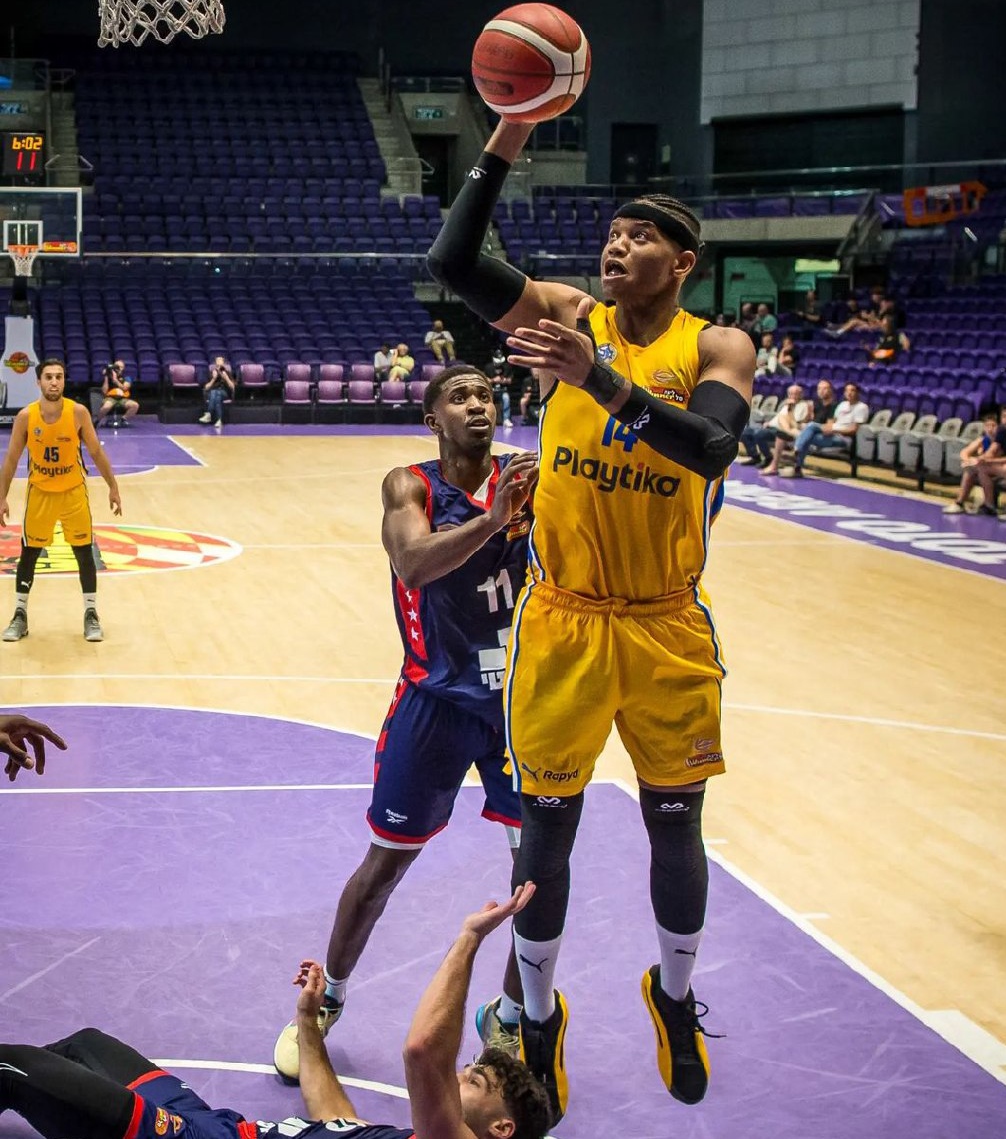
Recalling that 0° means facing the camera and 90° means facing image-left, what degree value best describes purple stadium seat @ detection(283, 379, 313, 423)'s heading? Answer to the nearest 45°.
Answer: approximately 0°

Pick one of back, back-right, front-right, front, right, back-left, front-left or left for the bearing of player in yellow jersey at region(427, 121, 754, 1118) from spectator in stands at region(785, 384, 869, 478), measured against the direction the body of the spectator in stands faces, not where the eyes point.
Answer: front-left

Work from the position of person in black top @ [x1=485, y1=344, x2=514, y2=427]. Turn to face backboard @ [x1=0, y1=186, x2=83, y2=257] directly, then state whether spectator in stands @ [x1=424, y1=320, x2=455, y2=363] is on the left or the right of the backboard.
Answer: right

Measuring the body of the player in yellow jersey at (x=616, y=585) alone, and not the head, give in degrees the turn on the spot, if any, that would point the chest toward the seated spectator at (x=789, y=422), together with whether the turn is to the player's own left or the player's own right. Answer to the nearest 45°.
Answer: approximately 180°

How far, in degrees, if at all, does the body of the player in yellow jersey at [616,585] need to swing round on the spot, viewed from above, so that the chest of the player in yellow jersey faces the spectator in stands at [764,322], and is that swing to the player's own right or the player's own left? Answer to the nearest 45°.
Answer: approximately 180°

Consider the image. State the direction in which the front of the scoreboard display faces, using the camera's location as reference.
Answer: facing the viewer

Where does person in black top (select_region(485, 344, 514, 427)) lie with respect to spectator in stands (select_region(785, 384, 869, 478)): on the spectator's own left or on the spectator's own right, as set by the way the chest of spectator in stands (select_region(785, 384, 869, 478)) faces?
on the spectator's own right

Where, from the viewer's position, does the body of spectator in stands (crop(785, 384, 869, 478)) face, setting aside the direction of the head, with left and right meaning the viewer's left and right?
facing the viewer and to the left of the viewer

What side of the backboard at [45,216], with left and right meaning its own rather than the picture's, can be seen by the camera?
front

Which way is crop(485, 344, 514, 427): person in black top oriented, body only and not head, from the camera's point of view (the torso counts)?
toward the camera

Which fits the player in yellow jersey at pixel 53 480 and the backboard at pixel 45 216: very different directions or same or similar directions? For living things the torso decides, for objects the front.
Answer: same or similar directions

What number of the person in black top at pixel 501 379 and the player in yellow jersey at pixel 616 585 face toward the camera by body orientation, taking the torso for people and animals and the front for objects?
2

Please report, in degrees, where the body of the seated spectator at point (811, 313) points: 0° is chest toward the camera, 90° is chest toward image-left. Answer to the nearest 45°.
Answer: approximately 45°

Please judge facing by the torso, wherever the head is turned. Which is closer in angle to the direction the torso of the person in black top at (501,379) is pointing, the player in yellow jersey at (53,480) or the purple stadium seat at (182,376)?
the player in yellow jersey

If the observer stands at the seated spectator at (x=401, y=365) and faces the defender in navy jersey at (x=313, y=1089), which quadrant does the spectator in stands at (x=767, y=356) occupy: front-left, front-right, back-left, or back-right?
front-left
